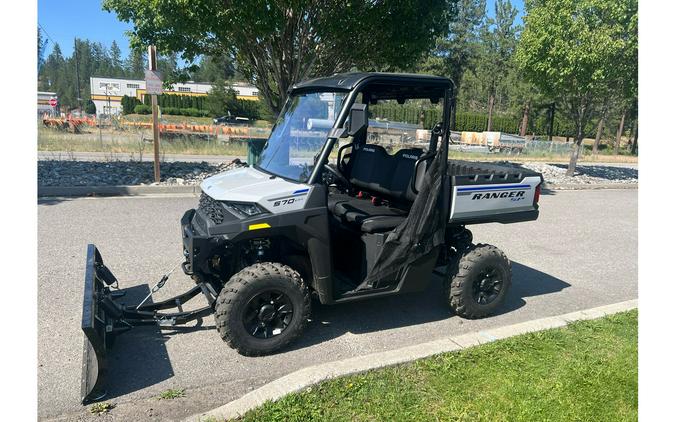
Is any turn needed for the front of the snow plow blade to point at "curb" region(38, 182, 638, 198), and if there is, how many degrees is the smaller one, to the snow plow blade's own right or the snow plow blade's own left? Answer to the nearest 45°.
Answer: approximately 90° to the snow plow blade's own right

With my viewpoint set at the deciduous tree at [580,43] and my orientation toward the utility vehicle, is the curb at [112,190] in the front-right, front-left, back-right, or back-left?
front-right

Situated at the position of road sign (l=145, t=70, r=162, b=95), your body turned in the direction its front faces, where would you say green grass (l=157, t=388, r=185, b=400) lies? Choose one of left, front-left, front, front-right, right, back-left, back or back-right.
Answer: front

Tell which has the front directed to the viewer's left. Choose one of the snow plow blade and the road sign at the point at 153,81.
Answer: the snow plow blade

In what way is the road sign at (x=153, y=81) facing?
toward the camera

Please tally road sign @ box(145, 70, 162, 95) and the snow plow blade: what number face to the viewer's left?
1

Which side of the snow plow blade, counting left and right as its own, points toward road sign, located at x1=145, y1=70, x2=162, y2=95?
right

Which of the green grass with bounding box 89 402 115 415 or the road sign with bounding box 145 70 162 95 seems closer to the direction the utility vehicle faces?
the green grass

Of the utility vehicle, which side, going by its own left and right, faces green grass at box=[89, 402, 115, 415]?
front

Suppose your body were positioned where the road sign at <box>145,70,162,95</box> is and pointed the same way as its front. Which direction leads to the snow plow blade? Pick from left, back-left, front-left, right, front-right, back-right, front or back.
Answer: front

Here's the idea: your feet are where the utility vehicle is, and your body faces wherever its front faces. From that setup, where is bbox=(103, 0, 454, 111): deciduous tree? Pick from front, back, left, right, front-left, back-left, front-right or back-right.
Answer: back-right

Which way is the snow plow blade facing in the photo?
to the viewer's left

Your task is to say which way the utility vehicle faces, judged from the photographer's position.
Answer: facing the viewer and to the left of the viewer
